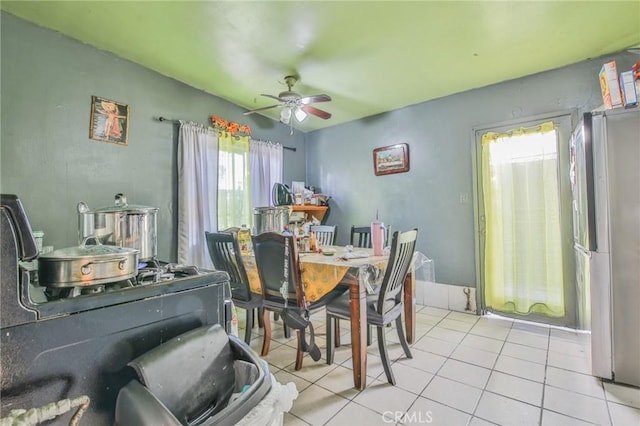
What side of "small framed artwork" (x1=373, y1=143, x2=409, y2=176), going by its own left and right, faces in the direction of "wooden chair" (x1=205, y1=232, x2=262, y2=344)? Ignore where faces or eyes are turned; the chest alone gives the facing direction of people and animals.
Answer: front

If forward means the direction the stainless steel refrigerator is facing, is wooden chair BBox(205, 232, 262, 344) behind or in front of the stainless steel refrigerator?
in front

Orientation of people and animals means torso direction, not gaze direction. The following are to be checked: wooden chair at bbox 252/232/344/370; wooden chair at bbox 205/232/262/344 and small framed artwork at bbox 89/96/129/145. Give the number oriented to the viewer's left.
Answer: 0

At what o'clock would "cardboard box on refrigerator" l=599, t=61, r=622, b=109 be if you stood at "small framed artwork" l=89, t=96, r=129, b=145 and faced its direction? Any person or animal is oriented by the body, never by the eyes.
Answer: The cardboard box on refrigerator is roughly at 12 o'clock from the small framed artwork.

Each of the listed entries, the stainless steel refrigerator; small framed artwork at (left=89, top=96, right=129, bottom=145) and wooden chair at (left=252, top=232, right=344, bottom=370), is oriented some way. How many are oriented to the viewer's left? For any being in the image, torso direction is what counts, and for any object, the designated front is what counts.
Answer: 1

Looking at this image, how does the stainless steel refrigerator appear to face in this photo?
to the viewer's left

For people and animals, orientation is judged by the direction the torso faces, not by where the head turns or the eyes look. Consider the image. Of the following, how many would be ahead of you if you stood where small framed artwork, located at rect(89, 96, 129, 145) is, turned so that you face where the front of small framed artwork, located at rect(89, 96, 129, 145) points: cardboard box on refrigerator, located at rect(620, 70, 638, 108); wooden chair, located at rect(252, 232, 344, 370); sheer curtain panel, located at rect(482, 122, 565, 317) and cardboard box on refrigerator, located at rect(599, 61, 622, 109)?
4

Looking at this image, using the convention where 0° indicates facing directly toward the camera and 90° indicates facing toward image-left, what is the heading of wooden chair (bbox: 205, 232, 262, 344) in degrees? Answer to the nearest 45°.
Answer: approximately 225°

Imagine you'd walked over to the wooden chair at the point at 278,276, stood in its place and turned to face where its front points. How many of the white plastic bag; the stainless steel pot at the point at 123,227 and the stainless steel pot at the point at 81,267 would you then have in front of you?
0

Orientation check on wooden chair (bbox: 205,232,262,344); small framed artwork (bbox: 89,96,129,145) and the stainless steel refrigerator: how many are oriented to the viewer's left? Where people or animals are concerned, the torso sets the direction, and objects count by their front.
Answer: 1

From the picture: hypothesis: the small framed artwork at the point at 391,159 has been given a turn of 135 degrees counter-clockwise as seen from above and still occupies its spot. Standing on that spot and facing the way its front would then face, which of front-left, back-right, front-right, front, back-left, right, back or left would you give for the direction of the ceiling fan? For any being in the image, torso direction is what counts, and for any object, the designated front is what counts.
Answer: back-right

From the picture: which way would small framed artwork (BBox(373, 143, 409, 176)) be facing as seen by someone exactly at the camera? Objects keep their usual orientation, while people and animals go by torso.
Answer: facing the viewer and to the left of the viewer
